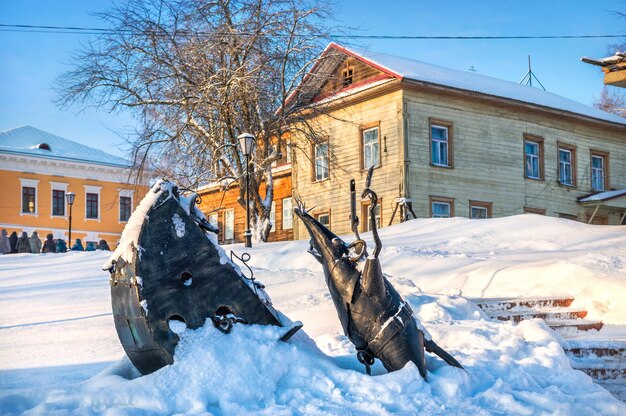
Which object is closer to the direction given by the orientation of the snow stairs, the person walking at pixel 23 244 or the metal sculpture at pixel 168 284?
the metal sculpture

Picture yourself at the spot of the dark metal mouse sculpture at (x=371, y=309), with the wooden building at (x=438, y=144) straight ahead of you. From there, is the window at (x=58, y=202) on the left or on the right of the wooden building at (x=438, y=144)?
left

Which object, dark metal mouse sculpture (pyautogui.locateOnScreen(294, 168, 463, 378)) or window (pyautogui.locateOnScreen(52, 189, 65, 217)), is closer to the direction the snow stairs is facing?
the dark metal mouse sculpture
